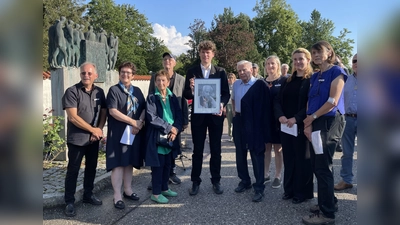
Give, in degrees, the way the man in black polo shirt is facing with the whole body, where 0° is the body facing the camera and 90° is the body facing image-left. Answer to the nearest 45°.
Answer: approximately 315°

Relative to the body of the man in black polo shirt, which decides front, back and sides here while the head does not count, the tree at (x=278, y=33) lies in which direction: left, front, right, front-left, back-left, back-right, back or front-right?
left

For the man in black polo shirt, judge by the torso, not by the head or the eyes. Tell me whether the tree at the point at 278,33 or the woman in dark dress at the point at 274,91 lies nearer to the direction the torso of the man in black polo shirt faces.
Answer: the woman in dark dress

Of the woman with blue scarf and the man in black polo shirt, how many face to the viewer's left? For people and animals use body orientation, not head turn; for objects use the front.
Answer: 0

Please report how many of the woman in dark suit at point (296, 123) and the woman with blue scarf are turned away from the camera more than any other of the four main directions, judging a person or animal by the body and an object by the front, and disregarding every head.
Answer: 0

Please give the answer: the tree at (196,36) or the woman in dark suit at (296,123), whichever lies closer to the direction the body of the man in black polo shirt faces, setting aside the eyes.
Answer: the woman in dark suit

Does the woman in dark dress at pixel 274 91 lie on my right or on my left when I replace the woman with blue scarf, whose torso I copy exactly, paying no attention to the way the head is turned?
on my left
